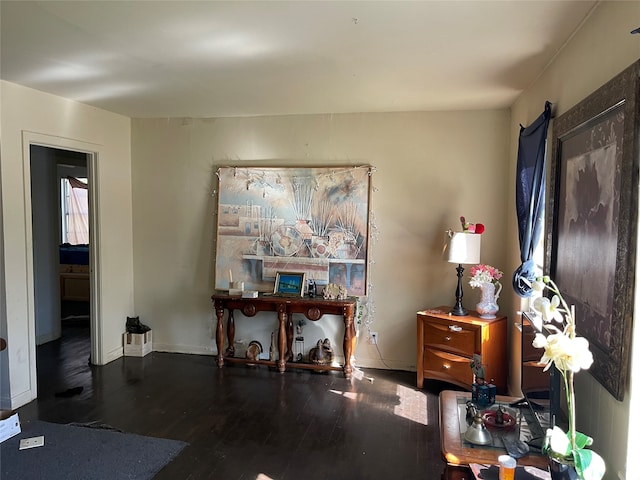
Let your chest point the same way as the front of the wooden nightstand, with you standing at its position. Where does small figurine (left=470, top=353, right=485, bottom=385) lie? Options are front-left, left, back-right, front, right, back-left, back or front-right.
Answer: front-left

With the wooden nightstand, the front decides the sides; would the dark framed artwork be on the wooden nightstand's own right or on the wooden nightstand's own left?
on the wooden nightstand's own left

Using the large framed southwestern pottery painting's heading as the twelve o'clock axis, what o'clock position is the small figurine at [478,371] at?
The small figurine is roughly at 11 o'clock from the large framed southwestern pottery painting.

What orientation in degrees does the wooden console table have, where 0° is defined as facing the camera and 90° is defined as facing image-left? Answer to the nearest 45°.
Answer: approximately 0°

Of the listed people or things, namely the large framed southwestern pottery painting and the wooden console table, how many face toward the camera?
2

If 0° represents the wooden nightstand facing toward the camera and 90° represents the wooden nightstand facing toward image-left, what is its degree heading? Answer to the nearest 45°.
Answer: approximately 45°

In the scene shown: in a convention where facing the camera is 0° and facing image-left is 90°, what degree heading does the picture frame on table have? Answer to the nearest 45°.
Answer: approximately 0°

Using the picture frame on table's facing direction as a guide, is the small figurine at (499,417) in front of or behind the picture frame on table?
in front

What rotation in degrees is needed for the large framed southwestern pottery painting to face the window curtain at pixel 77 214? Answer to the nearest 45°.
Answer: approximately 135° to its right

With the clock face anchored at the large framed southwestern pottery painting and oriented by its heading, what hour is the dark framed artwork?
The dark framed artwork is roughly at 11 o'clock from the large framed southwestern pottery painting.
